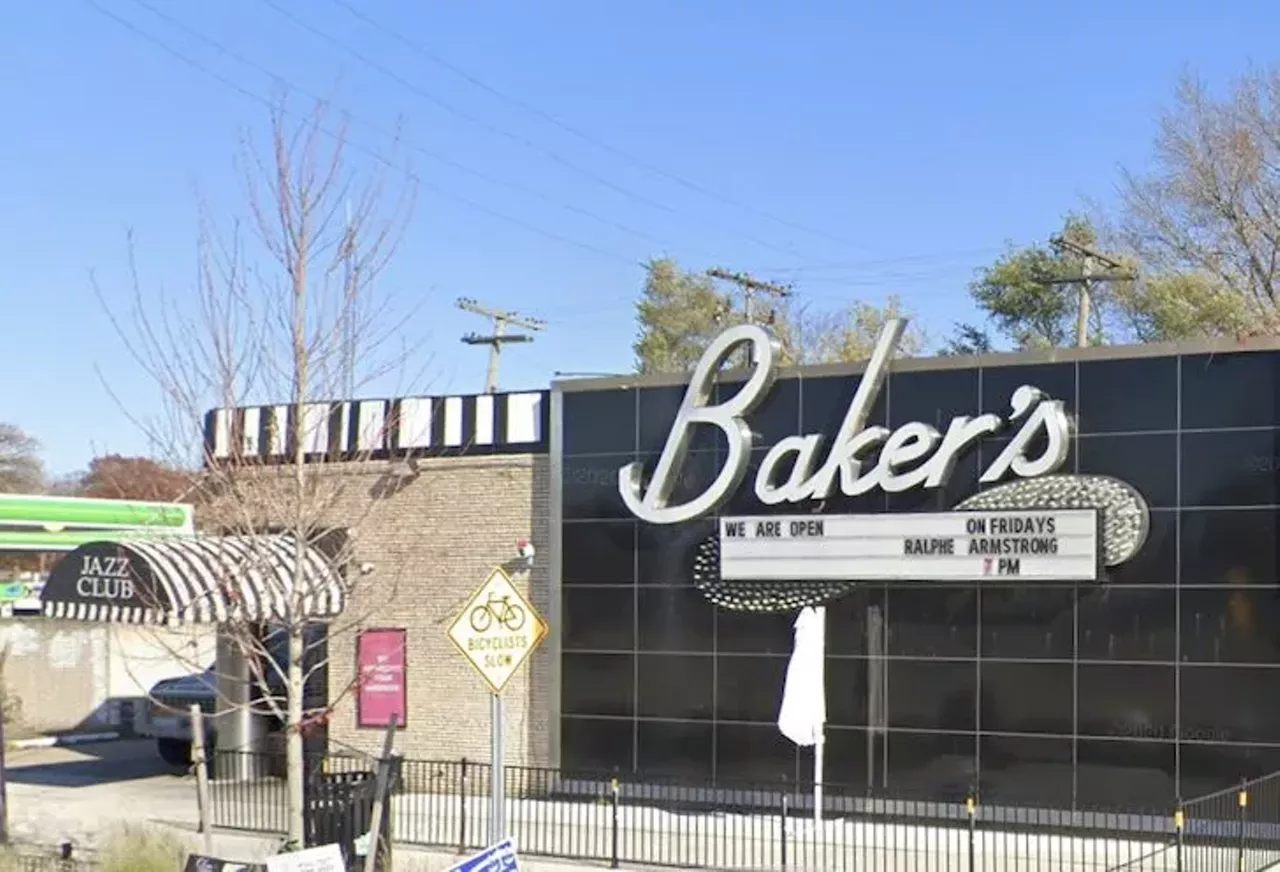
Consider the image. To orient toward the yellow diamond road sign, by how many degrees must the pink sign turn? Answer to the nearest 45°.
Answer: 0° — it already faces it

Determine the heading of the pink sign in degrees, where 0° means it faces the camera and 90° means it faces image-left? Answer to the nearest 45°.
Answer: approximately 0°

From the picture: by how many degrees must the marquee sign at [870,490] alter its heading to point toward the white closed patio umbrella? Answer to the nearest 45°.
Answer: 0° — it already faces it

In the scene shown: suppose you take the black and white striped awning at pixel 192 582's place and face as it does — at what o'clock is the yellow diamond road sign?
The yellow diamond road sign is roughly at 10 o'clock from the black and white striped awning.

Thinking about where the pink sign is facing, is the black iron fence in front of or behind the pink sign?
in front

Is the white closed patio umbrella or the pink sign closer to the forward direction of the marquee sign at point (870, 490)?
the white closed patio umbrella

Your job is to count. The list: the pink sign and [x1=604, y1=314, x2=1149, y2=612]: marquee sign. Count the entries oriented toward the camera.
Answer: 2

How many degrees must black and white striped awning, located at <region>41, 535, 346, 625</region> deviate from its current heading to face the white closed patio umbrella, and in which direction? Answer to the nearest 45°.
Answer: approximately 135° to its left

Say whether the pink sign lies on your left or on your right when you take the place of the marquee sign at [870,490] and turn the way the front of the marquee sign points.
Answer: on your right

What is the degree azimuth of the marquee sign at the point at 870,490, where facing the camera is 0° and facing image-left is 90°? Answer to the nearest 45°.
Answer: approximately 0°

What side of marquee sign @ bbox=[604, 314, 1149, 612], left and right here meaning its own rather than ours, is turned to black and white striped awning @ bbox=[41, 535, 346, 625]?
right

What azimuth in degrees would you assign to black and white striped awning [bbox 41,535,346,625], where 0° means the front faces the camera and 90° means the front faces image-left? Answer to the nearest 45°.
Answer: approximately 45°
